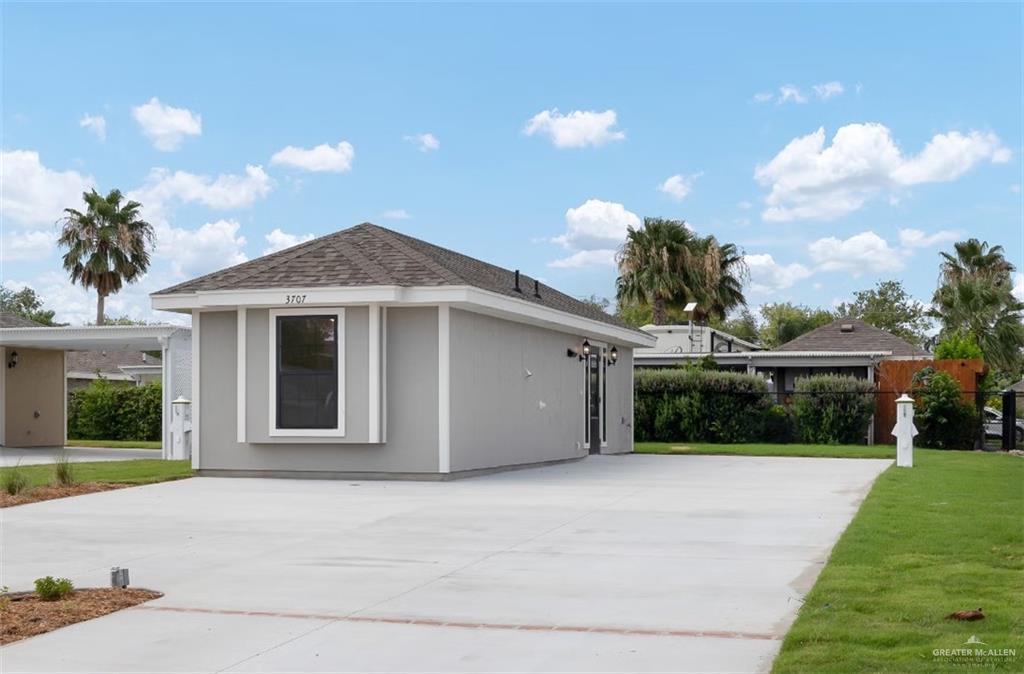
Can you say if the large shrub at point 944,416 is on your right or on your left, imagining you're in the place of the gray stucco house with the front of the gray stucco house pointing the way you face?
on your left

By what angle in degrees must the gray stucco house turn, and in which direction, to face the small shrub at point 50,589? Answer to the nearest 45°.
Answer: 0° — it already faces it

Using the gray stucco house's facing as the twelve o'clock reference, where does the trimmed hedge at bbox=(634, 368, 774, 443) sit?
The trimmed hedge is roughly at 7 o'clock from the gray stucco house.

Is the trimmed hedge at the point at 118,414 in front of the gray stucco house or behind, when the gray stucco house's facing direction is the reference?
behind

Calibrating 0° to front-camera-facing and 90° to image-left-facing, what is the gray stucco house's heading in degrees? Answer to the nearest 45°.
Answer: approximately 0°

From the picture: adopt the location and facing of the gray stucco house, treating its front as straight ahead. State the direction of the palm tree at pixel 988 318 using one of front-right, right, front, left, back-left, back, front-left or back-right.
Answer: back-left

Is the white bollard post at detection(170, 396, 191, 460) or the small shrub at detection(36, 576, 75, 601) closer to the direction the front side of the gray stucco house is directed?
the small shrub

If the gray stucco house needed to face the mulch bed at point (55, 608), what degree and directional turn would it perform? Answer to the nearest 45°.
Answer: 0° — it already faces it
